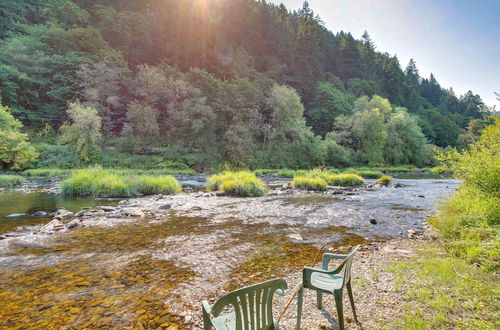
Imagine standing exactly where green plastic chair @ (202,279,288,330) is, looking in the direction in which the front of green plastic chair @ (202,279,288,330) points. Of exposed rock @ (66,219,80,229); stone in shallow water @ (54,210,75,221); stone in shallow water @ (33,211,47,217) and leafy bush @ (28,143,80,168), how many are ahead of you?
4

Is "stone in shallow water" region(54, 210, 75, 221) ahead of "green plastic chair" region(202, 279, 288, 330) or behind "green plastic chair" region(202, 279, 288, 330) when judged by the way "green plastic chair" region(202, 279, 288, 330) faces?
ahead

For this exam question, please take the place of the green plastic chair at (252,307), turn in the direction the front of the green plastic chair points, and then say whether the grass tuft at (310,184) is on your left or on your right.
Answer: on your right

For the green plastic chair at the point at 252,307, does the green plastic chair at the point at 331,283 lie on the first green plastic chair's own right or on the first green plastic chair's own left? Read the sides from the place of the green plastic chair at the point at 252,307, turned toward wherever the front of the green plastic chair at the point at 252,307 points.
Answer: on the first green plastic chair's own right

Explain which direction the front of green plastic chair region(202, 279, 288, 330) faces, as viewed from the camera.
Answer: facing away from the viewer and to the left of the viewer

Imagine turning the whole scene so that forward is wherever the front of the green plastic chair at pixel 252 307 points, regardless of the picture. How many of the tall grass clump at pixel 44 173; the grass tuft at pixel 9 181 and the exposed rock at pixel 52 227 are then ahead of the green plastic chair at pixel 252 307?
3

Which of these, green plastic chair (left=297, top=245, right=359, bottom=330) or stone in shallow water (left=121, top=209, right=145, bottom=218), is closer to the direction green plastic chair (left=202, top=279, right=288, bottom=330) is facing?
the stone in shallow water

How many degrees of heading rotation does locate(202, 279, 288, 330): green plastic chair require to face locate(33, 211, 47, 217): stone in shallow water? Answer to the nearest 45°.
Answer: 0° — it already faces it

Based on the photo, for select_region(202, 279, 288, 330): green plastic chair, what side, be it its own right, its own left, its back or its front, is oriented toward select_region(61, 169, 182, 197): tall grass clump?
front

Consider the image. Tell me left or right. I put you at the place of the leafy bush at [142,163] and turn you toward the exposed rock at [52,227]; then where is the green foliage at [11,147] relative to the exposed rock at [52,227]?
right

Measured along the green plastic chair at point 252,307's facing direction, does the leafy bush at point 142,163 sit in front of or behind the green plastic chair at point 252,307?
in front

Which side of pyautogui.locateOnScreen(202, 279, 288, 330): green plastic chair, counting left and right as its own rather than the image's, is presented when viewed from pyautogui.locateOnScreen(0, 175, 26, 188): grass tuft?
front

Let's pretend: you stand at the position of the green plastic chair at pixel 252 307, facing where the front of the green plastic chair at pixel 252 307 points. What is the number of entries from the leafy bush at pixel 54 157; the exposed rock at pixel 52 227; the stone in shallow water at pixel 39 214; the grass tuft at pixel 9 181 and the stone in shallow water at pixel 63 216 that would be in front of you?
5
